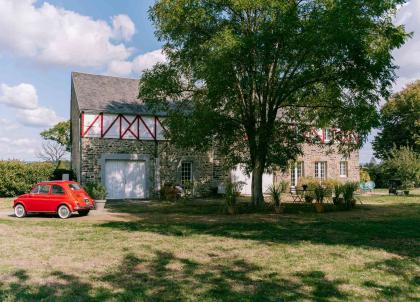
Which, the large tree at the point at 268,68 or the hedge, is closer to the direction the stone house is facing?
the large tree

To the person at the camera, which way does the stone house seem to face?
facing the viewer

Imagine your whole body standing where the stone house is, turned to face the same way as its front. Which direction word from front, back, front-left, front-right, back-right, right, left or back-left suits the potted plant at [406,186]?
left

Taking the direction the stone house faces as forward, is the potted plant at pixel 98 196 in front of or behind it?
in front

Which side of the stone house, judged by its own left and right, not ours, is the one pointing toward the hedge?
right

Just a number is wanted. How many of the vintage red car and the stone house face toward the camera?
1

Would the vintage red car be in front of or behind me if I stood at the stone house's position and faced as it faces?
in front
